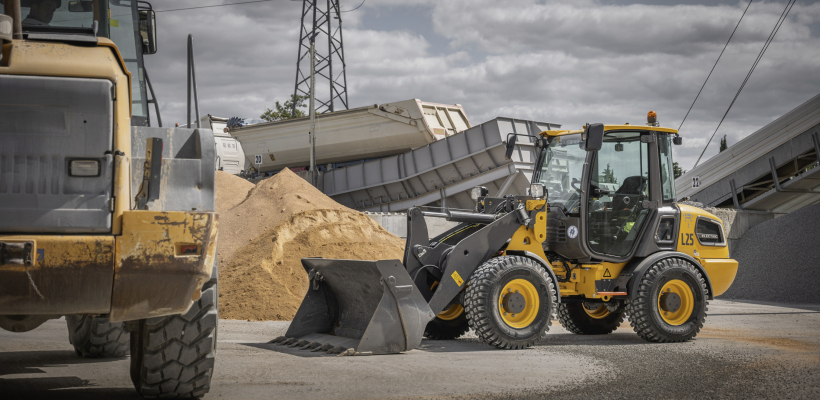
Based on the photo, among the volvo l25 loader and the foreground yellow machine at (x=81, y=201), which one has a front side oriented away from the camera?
the foreground yellow machine

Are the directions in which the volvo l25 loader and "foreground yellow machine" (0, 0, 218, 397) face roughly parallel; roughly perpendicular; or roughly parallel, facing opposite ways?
roughly perpendicular

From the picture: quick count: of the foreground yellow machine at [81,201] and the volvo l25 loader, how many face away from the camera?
1

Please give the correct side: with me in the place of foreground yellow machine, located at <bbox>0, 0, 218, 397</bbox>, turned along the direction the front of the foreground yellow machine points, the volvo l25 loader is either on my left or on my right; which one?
on my right

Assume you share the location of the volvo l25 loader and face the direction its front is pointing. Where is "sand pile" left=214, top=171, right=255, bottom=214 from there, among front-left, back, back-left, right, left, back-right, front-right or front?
right

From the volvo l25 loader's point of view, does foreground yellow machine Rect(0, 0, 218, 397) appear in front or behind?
in front

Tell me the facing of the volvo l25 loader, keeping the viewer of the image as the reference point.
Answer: facing the viewer and to the left of the viewer

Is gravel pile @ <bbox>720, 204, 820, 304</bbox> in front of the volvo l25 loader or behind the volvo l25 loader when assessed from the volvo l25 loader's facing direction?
behind

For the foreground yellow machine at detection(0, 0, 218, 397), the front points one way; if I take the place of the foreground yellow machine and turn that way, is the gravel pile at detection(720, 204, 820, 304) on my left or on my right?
on my right

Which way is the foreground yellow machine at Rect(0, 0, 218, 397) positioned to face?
away from the camera

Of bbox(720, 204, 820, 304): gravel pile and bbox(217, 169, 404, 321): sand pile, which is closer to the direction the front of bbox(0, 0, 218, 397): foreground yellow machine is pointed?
the sand pile
